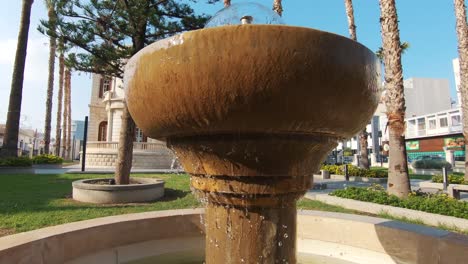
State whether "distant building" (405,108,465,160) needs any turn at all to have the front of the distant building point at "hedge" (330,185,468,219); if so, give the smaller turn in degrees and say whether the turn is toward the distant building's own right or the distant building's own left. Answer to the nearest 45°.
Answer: approximately 45° to the distant building's own left

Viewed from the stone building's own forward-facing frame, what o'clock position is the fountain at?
The fountain is roughly at 12 o'clock from the stone building.

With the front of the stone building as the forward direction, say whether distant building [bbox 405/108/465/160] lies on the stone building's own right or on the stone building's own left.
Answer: on the stone building's own left

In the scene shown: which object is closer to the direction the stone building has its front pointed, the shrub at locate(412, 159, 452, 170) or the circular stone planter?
the circular stone planter

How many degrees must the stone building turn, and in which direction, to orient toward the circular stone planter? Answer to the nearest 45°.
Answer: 0° — it already faces it

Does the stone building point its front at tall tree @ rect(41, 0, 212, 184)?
yes

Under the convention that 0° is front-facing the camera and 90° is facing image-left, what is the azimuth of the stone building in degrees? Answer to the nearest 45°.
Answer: approximately 0°

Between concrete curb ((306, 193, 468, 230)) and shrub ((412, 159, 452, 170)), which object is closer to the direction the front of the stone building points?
the concrete curb

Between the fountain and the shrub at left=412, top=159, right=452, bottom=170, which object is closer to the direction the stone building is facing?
the fountain
